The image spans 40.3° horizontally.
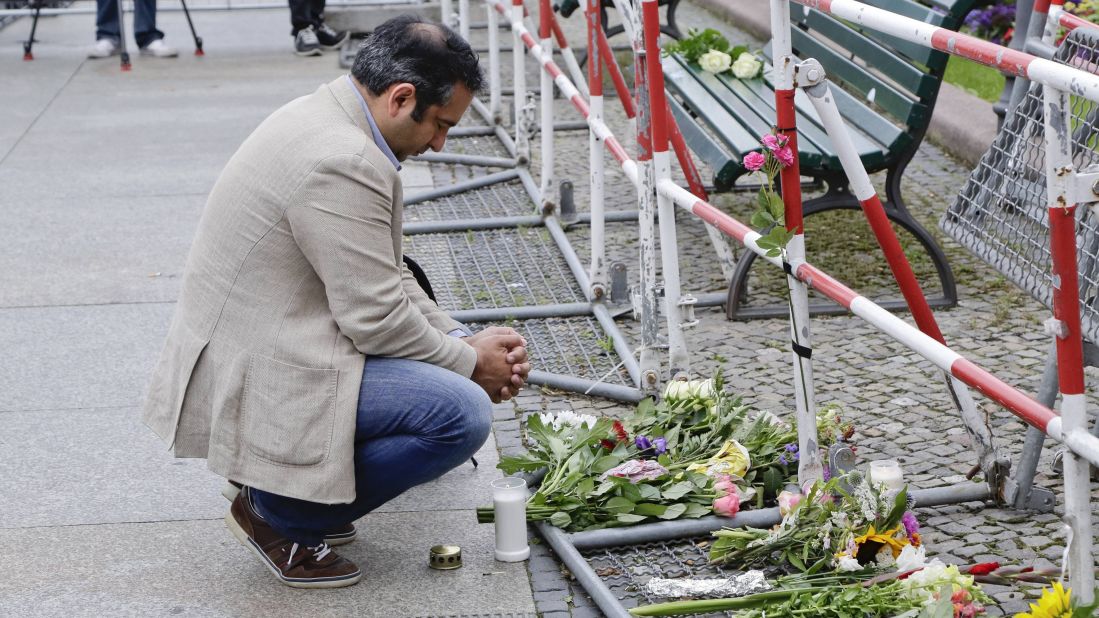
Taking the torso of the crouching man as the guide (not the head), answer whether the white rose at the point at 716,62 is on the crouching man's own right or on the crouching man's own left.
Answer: on the crouching man's own left

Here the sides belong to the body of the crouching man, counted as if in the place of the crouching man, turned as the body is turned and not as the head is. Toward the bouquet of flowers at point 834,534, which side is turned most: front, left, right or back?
front

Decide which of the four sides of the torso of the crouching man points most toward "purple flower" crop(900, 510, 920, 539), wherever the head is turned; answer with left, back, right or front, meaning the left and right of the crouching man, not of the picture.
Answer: front

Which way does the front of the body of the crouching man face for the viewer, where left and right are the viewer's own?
facing to the right of the viewer

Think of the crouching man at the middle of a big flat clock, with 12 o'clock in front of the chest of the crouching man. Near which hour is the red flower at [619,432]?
The red flower is roughly at 11 o'clock from the crouching man.

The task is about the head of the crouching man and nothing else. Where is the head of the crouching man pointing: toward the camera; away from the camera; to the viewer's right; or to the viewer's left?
to the viewer's right

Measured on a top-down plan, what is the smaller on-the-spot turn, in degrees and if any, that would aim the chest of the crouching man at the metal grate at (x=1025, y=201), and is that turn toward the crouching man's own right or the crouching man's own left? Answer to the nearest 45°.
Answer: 0° — they already face it

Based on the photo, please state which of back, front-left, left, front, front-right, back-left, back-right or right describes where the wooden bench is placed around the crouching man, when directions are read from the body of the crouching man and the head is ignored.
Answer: front-left

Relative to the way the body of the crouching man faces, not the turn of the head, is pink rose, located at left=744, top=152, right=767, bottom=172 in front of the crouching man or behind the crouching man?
in front

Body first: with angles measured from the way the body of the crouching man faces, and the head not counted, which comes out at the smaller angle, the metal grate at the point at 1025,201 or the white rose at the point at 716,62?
the metal grate

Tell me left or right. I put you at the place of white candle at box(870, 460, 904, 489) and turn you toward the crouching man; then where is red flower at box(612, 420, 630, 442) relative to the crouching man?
right
